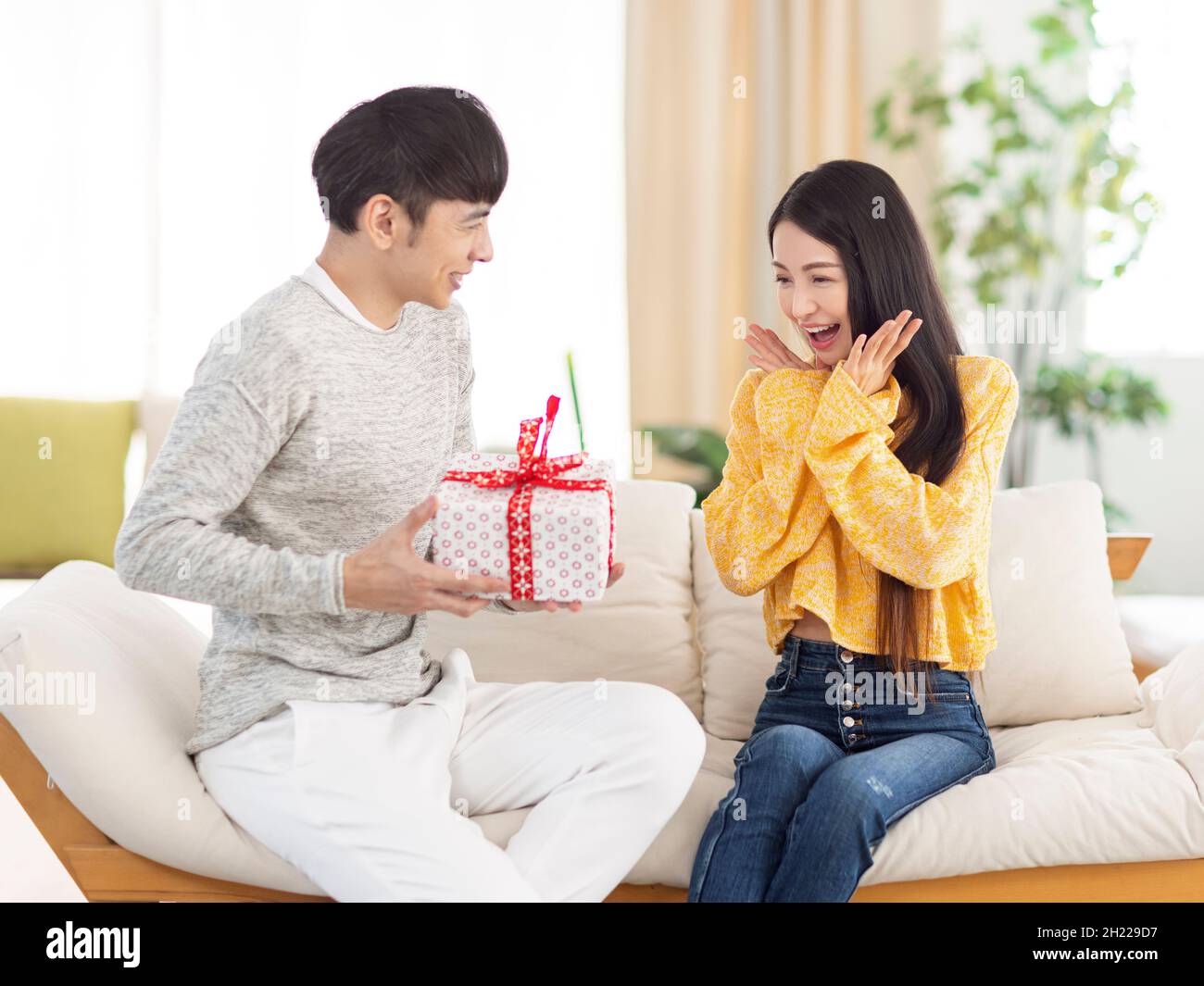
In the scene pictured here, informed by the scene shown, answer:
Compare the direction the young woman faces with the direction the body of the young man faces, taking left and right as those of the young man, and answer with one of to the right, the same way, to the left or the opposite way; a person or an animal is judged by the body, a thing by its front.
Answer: to the right

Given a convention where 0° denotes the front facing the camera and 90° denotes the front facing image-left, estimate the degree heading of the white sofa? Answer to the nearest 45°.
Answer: approximately 0°
